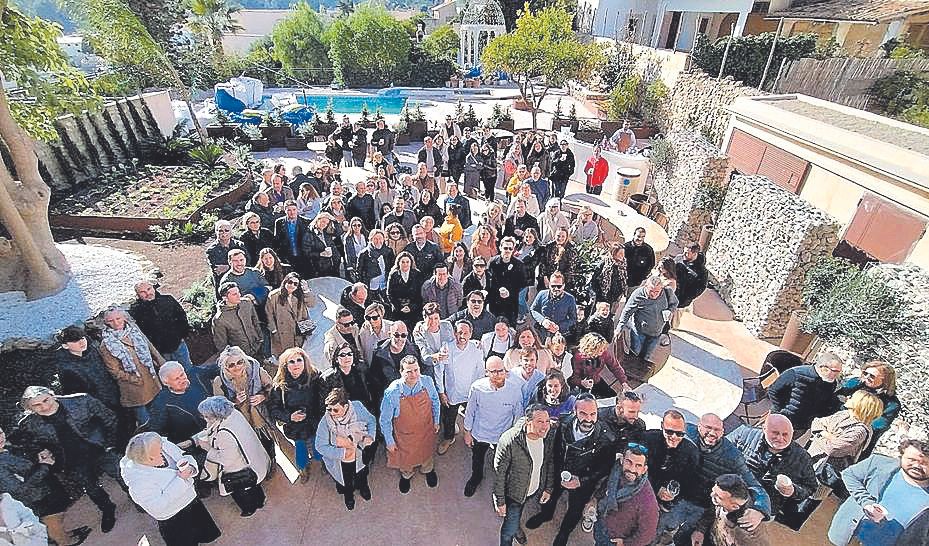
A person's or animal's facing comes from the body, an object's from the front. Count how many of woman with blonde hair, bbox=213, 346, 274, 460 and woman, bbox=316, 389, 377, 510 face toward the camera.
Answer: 2

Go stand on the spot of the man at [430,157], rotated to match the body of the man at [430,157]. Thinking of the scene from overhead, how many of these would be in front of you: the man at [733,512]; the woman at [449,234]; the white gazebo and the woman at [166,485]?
3

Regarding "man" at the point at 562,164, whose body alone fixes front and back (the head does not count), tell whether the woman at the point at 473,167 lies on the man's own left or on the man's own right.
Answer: on the man's own right

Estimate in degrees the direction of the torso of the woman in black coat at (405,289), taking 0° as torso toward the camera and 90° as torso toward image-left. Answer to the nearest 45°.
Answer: approximately 0°

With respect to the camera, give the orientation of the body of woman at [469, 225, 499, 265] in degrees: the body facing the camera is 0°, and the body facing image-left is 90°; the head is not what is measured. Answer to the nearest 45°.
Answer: approximately 0°

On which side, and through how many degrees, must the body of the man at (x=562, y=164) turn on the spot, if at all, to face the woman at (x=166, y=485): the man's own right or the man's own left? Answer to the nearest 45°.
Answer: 0° — they already face them

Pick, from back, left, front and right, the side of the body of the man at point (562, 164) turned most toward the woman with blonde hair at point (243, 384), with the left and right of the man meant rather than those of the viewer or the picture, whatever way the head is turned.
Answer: front

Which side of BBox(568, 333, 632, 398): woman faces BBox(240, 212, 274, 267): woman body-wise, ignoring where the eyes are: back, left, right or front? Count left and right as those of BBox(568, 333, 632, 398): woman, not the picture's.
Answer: right

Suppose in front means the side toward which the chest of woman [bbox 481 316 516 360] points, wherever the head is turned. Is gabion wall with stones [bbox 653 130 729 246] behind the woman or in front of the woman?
behind

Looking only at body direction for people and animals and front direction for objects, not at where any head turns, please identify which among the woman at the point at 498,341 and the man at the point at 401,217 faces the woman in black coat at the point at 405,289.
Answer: the man

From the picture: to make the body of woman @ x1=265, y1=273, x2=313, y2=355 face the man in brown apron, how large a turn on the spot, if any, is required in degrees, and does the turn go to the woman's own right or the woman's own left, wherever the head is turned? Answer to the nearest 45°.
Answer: approximately 45° to the woman's own left
